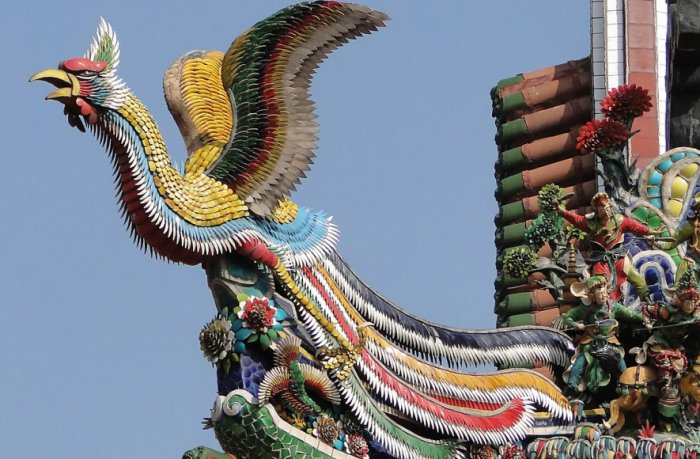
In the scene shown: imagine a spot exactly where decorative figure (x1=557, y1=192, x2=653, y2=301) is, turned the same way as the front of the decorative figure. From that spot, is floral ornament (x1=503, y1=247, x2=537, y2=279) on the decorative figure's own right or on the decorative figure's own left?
on the decorative figure's own right

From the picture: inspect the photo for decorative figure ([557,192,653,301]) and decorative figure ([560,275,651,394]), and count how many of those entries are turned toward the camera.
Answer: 2

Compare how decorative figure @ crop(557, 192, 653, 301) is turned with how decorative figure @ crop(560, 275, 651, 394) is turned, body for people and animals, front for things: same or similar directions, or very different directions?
same or similar directions

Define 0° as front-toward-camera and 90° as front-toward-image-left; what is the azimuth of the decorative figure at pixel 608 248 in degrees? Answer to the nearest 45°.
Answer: approximately 0°

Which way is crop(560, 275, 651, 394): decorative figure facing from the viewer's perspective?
toward the camera
